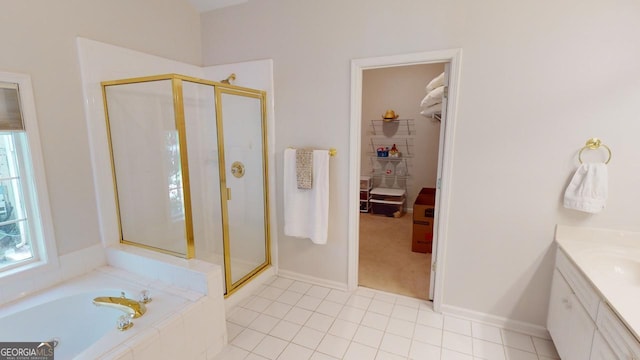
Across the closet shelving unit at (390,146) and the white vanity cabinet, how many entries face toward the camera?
1

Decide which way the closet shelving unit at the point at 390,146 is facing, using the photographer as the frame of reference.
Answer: facing the viewer

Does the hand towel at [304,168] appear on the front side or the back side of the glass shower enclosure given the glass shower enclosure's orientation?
on the front side

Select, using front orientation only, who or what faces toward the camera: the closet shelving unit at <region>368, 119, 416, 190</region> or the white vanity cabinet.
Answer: the closet shelving unit

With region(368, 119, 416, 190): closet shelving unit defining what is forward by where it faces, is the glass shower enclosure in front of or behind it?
in front

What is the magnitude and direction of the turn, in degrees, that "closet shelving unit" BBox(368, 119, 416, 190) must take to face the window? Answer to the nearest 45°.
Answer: approximately 45° to its right

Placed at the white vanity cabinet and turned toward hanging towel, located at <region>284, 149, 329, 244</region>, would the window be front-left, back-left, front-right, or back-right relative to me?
front-left

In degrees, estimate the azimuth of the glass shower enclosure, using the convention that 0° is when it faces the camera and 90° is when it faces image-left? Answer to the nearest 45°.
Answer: approximately 315°

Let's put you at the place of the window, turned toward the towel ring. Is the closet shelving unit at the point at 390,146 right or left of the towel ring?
left

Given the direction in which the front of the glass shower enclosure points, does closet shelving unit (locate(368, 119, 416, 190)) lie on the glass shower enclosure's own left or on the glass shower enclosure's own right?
on the glass shower enclosure's own left

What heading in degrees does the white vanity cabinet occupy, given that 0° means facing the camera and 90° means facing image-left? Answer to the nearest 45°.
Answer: approximately 90°

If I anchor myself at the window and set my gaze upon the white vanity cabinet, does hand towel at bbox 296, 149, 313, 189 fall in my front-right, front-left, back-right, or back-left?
front-left

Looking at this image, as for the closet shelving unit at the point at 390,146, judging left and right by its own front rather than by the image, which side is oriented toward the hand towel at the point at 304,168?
front

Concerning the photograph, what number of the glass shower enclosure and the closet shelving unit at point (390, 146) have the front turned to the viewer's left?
0

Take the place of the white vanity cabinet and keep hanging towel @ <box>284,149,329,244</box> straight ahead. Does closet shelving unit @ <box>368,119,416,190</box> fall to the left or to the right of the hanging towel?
right
